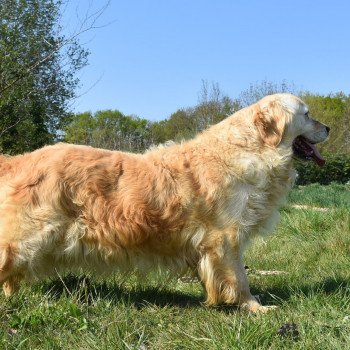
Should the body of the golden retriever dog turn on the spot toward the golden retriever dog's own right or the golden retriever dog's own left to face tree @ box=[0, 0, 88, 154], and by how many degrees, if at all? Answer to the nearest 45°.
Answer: approximately 90° to the golden retriever dog's own left

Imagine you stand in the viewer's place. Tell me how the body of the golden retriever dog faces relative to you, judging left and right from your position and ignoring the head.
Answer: facing to the right of the viewer
